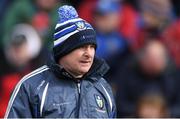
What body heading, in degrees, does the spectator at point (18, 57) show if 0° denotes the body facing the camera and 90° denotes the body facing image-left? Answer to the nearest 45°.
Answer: approximately 45°

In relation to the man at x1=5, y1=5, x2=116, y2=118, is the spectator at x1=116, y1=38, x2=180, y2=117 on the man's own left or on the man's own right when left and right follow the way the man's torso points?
on the man's own left

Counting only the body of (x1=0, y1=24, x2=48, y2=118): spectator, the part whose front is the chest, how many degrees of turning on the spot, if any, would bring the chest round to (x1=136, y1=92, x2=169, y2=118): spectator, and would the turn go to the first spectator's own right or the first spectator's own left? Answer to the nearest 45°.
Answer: approximately 90° to the first spectator's own left

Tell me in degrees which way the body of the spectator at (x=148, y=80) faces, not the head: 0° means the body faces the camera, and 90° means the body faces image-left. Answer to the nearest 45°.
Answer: approximately 0°

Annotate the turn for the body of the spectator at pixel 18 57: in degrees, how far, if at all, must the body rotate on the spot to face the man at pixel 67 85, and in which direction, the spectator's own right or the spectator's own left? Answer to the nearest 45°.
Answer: approximately 45° to the spectator's own left

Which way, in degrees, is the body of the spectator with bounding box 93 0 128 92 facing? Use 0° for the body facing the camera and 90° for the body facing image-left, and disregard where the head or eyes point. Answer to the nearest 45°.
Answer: approximately 0°

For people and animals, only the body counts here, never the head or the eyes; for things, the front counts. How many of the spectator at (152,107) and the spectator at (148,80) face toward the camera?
2
